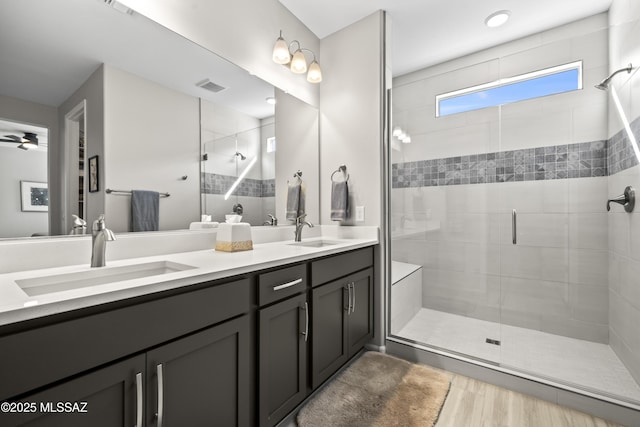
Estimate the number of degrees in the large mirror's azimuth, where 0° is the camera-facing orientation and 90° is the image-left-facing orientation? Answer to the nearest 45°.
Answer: approximately 315°

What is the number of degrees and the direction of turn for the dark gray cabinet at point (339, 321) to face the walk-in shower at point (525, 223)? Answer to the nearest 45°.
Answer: approximately 45° to its left

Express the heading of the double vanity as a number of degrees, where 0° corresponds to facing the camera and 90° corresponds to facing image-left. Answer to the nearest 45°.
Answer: approximately 315°

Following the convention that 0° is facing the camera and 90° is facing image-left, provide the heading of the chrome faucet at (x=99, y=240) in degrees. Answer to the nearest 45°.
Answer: approximately 315°

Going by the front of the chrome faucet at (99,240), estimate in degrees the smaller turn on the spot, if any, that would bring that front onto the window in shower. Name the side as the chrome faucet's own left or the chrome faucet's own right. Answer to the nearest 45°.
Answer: approximately 45° to the chrome faucet's own left

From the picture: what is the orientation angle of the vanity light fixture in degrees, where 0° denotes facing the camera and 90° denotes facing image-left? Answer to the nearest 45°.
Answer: approximately 315°
